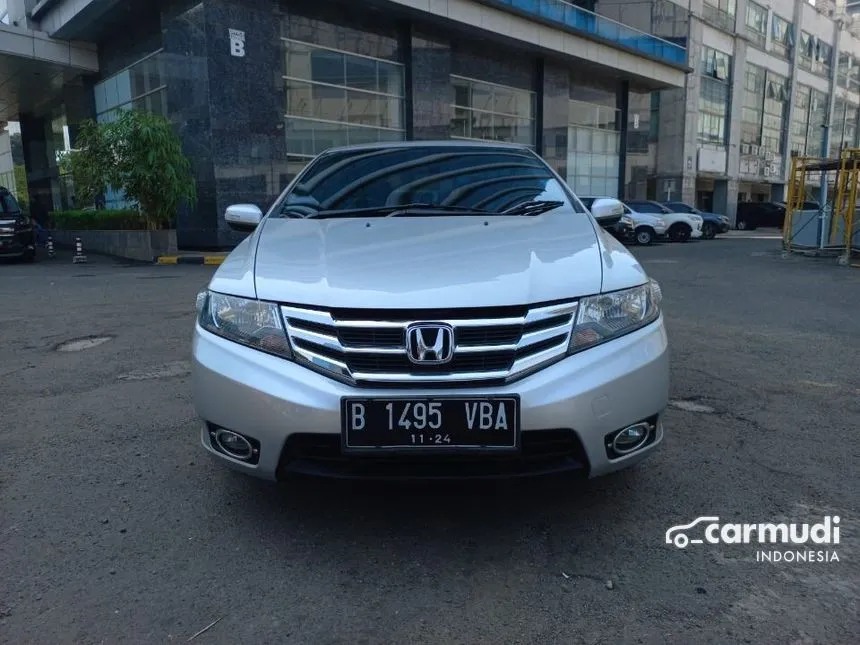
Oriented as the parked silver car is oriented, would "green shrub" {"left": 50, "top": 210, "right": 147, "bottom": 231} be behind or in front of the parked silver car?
behind

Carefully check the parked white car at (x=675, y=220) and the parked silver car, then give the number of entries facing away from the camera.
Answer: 0

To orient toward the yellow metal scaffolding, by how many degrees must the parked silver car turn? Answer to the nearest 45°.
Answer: approximately 135° to its left

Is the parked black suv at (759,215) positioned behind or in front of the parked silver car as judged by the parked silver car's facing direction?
behind

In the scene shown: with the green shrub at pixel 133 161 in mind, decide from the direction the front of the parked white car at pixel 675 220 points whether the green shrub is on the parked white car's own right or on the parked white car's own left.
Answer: on the parked white car's own right

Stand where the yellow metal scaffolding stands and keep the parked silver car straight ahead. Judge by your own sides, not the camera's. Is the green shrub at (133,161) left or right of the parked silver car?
right
